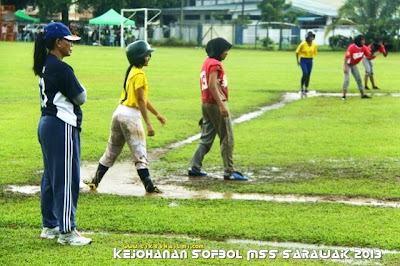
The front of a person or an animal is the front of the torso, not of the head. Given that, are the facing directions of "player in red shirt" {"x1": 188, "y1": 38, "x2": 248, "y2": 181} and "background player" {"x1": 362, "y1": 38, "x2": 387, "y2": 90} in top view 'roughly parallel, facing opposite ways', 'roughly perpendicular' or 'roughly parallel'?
roughly parallel

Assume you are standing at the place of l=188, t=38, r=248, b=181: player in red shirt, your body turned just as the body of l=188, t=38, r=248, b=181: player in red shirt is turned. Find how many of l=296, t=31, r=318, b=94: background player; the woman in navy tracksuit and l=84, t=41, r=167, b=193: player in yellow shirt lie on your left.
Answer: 1

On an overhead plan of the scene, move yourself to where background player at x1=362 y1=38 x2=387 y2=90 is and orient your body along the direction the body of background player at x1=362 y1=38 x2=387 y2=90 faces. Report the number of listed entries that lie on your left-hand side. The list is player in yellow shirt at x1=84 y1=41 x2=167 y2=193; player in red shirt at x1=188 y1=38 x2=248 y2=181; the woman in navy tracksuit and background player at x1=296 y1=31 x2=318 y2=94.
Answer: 0

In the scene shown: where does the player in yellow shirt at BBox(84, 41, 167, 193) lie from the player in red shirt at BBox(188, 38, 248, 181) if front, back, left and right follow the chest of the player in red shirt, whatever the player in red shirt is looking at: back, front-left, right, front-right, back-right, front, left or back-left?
back-right

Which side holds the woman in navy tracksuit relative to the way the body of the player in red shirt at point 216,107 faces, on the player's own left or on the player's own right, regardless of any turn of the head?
on the player's own right

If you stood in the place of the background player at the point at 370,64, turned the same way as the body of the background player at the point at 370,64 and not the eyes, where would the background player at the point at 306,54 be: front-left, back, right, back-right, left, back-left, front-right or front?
back-right

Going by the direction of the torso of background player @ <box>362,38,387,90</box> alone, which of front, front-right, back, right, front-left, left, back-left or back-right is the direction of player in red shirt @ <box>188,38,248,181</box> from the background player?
right

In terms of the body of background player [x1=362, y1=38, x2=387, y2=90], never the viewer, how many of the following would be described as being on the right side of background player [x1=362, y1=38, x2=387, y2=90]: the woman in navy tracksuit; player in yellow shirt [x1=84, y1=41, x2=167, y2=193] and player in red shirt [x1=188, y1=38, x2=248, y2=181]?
3

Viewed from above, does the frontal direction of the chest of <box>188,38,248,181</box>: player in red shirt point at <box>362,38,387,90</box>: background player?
no
